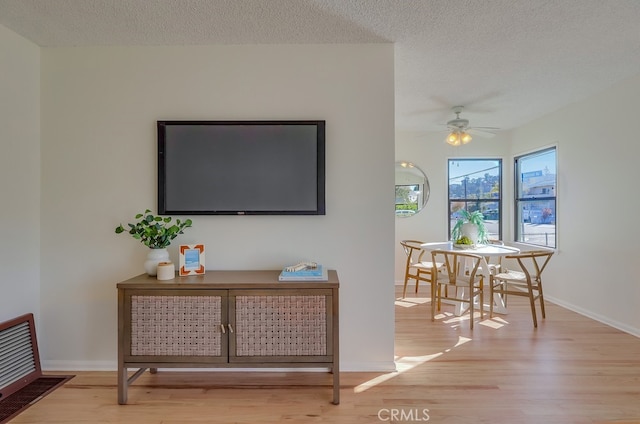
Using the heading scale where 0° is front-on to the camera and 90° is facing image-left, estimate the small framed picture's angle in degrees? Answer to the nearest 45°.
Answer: approximately 0°

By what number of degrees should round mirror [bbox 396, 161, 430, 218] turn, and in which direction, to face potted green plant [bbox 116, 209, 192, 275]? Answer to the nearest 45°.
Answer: approximately 45° to its right

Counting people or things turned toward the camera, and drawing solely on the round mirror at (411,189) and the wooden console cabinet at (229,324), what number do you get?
2

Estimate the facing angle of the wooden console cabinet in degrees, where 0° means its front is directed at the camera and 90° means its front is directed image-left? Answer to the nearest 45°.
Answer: approximately 0°

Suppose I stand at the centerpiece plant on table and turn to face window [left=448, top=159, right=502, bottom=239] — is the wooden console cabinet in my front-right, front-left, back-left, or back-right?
back-left

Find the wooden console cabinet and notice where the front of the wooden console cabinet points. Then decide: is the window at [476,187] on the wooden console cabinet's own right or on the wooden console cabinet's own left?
on the wooden console cabinet's own left

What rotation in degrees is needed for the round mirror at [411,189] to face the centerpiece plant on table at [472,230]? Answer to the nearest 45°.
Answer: approximately 45° to its left

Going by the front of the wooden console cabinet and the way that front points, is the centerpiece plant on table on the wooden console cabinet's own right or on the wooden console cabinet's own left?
on the wooden console cabinet's own left
